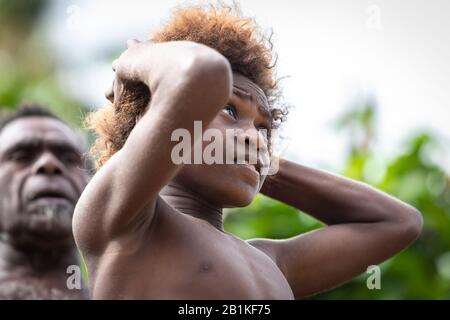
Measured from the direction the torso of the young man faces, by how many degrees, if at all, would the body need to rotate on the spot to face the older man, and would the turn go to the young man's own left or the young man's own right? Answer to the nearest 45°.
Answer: approximately 180°

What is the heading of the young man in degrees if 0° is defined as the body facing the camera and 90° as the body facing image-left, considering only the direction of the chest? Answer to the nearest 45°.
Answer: approximately 315°
